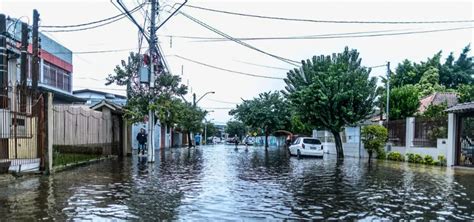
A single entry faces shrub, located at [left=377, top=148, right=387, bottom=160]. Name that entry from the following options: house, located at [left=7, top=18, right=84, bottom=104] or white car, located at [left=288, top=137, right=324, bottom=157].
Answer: the house

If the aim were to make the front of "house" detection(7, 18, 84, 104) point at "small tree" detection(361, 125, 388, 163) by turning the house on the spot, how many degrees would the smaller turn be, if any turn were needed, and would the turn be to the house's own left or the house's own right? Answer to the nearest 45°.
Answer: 0° — it already faces it

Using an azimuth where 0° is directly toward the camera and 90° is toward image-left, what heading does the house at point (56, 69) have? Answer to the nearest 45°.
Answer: approximately 315°

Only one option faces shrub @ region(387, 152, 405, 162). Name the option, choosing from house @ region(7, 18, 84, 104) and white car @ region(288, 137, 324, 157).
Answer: the house
